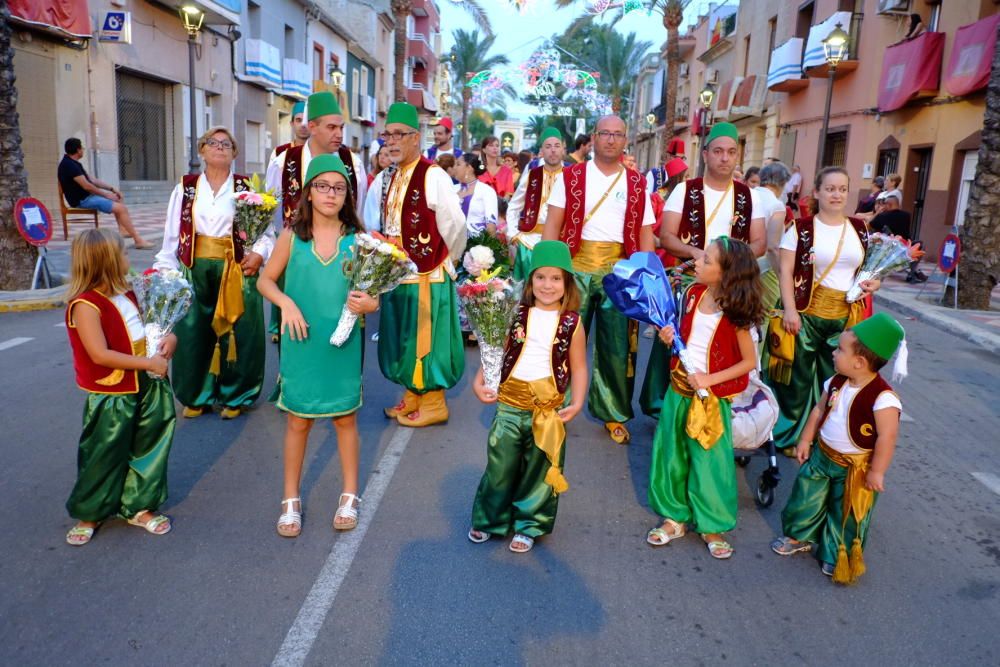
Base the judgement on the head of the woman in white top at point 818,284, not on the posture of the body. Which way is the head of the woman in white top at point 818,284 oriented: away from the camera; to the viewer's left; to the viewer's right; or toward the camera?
toward the camera

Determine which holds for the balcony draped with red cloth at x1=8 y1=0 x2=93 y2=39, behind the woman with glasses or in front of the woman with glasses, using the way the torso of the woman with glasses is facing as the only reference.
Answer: behind

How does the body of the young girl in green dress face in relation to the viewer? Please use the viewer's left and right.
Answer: facing the viewer

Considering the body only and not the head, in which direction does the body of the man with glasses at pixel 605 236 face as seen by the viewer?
toward the camera

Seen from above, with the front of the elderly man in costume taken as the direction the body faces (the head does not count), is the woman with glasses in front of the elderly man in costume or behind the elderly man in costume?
in front

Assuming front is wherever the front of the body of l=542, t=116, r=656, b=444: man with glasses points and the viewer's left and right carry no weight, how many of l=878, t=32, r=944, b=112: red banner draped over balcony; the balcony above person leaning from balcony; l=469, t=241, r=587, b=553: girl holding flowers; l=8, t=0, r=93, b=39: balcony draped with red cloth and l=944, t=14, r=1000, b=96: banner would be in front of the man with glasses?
1

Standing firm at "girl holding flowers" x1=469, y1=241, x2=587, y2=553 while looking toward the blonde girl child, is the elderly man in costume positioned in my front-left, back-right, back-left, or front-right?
front-right

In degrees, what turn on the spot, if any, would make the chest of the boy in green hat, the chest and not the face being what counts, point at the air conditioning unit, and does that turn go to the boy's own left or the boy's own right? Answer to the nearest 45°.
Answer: approximately 135° to the boy's own right

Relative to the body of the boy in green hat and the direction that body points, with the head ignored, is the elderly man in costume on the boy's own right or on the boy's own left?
on the boy's own right

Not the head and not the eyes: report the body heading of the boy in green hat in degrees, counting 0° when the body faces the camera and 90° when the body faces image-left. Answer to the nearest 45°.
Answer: approximately 45°

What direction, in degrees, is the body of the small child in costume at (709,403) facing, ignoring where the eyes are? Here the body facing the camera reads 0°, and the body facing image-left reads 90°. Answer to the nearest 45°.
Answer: approximately 45°

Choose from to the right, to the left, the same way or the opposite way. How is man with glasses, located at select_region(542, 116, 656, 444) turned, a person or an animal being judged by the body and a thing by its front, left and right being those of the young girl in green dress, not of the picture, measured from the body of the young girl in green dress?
the same way

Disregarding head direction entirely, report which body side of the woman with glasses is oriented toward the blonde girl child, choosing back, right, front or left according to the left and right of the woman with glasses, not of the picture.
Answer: front

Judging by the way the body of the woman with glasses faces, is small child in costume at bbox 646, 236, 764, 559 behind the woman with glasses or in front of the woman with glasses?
in front

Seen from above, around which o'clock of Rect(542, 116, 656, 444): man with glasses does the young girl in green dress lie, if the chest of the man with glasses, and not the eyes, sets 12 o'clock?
The young girl in green dress is roughly at 1 o'clock from the man with glasses.

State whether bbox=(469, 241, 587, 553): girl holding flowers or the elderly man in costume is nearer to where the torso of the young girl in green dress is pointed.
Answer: the girl holding flowers

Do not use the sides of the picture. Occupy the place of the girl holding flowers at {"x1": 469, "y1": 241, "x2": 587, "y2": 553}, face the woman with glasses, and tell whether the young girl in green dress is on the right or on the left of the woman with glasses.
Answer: left

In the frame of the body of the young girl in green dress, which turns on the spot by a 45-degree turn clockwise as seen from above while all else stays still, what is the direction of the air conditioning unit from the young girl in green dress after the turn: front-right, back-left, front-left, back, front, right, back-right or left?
back
